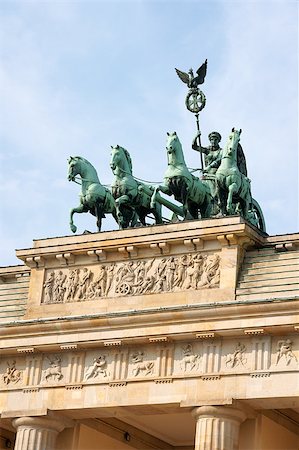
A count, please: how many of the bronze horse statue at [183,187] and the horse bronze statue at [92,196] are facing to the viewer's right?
0

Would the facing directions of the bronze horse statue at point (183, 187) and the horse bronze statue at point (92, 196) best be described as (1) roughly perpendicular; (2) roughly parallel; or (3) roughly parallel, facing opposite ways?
roughly parallel

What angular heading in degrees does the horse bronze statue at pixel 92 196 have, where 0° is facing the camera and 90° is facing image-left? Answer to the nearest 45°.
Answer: approximately 45°

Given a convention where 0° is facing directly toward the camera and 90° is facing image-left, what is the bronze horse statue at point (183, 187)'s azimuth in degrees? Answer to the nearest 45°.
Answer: approximately 45°
